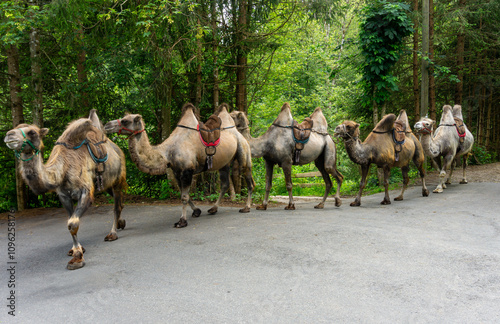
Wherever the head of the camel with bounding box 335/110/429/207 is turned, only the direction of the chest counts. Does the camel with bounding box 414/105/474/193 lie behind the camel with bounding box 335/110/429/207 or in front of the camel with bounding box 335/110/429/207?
behind

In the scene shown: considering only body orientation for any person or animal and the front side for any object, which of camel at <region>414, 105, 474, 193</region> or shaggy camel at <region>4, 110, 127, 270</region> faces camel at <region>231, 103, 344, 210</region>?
camel at <region>414, 105, 474, 193</region>

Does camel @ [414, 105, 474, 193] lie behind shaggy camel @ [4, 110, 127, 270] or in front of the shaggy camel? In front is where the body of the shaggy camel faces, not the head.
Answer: behind

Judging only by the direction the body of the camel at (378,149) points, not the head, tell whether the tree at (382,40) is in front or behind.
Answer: behind

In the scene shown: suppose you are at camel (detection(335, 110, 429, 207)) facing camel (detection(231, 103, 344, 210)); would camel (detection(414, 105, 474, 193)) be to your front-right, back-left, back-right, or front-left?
back-right

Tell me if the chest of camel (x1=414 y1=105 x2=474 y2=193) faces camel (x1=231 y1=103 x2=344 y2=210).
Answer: yes

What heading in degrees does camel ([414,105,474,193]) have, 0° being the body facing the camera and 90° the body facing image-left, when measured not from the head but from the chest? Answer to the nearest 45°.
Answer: approximately 45°

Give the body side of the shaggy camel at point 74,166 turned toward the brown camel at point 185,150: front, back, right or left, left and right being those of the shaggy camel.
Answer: back

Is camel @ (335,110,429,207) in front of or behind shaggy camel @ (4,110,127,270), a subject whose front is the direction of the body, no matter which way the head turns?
behind

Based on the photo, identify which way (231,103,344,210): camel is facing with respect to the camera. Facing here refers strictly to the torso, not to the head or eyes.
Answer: to the viewer's left

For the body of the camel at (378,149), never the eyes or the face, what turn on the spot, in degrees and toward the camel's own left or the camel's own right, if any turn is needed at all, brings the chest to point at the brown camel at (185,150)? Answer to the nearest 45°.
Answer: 0° — it already faces it
